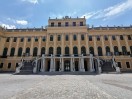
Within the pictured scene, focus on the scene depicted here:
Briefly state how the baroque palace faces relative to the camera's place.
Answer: facing the viewer
